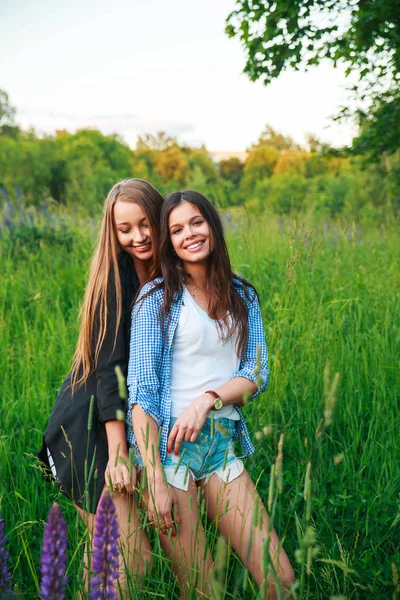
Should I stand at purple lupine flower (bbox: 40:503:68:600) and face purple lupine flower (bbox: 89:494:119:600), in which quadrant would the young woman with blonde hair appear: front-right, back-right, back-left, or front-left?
front-left

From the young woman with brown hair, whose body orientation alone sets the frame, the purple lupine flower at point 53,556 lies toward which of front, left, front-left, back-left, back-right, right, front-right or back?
front

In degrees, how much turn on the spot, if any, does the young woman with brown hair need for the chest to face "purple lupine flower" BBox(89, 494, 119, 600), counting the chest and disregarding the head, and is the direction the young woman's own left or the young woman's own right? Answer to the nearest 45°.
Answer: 0° — they already face it

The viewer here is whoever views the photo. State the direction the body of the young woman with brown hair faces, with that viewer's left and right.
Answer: facing the viewer

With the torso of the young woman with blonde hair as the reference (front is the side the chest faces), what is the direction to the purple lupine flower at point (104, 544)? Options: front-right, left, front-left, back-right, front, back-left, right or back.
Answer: front-right

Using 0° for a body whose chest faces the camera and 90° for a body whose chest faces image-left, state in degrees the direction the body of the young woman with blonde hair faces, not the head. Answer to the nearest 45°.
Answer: approximately 315°

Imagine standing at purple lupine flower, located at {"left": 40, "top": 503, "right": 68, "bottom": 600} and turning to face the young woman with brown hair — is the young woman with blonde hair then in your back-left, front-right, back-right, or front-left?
front-left

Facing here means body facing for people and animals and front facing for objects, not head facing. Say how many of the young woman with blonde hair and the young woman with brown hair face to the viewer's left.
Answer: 0

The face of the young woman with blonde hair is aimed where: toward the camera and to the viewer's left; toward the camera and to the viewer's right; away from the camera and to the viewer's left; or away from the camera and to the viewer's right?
toward the camera and to the viewer's right
